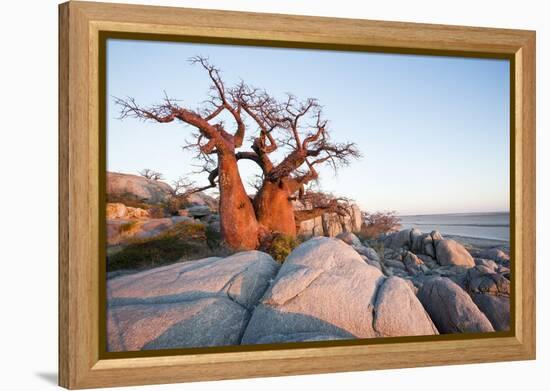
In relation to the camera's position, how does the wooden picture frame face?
facing the viewer and to the right of the viewer
